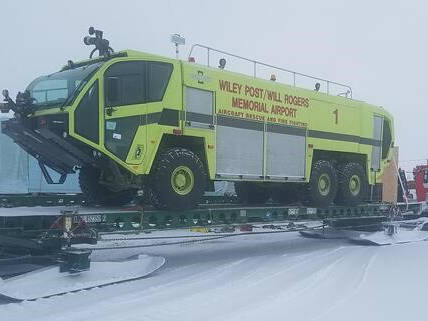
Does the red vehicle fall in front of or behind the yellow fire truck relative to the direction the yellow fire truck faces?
behind

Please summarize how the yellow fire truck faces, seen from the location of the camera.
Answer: facing the viewer and to the left of the viewer
